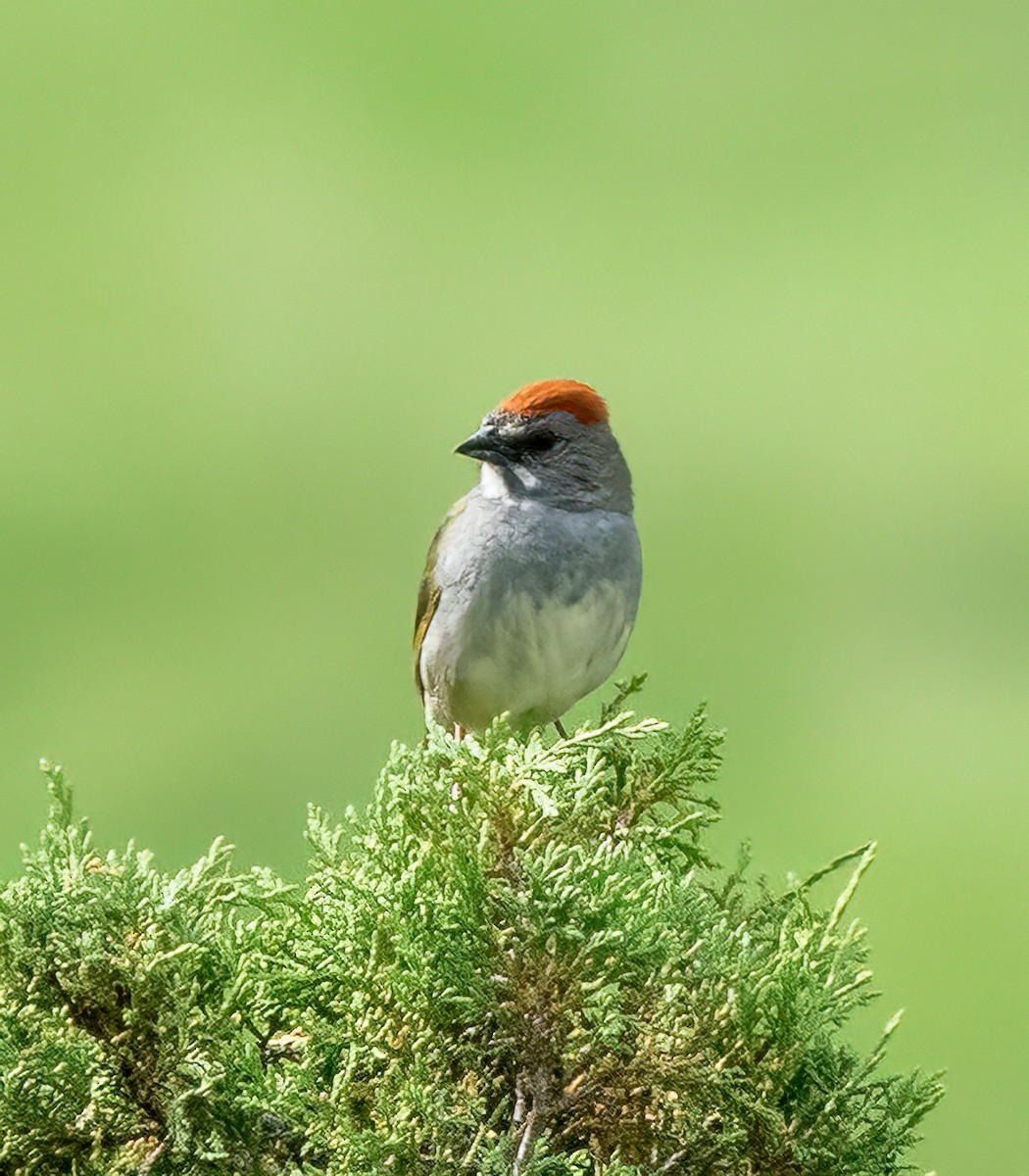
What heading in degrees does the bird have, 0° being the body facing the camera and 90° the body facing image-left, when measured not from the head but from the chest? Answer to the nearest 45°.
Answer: approximately 315°
